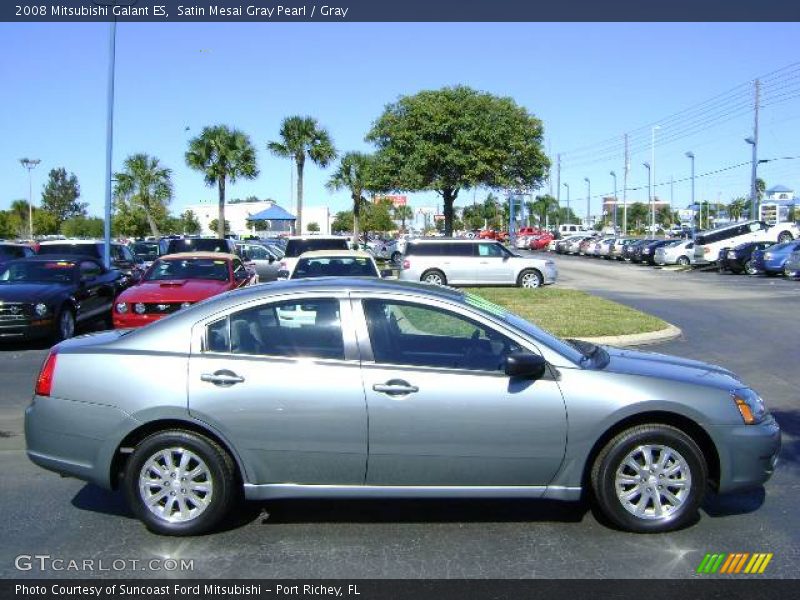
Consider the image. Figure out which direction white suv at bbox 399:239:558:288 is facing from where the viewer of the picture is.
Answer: facing to the right of the viewer

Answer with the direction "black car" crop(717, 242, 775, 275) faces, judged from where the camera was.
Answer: facing the viewer and to the left of the viewer

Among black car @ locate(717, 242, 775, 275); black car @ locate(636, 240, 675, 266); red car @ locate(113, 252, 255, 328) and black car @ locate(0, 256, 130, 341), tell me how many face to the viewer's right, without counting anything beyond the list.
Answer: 0

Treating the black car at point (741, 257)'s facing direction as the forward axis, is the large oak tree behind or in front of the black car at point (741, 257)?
in front

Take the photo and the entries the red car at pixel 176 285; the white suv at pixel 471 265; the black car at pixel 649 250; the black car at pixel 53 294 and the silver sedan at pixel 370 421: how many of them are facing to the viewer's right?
2

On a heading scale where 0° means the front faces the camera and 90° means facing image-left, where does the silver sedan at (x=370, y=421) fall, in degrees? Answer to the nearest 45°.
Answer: approximately 270°

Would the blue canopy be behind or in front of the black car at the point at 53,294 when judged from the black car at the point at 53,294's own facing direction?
behind

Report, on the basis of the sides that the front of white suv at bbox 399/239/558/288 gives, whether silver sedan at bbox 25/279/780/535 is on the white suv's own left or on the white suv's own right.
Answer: on the white suv's own right

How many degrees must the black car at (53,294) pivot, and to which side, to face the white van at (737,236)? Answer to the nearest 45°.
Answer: approximately 180°

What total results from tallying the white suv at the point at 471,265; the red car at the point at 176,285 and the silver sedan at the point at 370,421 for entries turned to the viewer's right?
2

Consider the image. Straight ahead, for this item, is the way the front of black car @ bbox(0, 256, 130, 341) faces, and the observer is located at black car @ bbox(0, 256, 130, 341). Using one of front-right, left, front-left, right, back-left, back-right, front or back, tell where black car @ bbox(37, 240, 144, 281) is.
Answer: back-right

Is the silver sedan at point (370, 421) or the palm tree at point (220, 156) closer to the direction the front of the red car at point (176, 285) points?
the silver sedan
